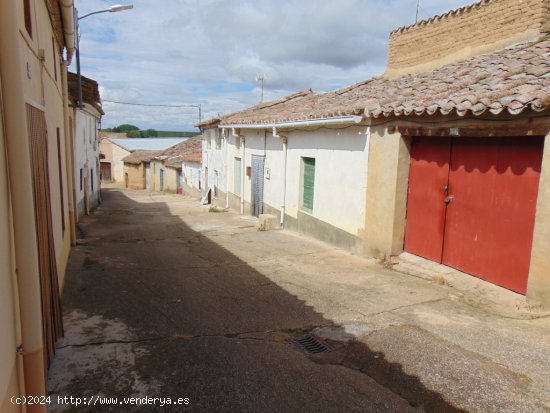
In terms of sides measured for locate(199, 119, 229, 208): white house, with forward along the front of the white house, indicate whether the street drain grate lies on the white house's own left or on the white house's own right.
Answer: on the white house's own left

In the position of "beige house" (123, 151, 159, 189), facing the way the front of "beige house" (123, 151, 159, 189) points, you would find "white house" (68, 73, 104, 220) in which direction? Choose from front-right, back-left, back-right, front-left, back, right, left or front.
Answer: front-left

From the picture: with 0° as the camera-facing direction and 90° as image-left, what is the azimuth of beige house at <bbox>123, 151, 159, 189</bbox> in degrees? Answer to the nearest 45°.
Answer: approximately 45°

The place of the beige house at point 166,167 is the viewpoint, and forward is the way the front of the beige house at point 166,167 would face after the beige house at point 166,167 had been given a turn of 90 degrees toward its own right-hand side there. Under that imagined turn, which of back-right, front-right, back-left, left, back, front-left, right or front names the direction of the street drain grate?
back-left

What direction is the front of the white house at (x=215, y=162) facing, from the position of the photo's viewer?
facing the viewer and to the left of the viewer

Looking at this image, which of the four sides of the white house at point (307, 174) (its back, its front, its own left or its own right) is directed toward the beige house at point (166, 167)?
right

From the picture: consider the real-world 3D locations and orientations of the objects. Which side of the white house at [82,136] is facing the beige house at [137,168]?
left

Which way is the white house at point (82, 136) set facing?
to the viewer's right

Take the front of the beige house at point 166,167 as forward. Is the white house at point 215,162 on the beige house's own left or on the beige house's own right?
on the beige house's own left

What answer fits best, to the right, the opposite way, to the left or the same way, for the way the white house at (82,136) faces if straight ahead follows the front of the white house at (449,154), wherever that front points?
the opposite way

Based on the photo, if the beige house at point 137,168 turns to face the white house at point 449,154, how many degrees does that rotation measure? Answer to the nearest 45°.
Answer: approximately 45° to its left

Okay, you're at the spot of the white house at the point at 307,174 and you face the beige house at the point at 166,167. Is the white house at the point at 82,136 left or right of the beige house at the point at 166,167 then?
left
